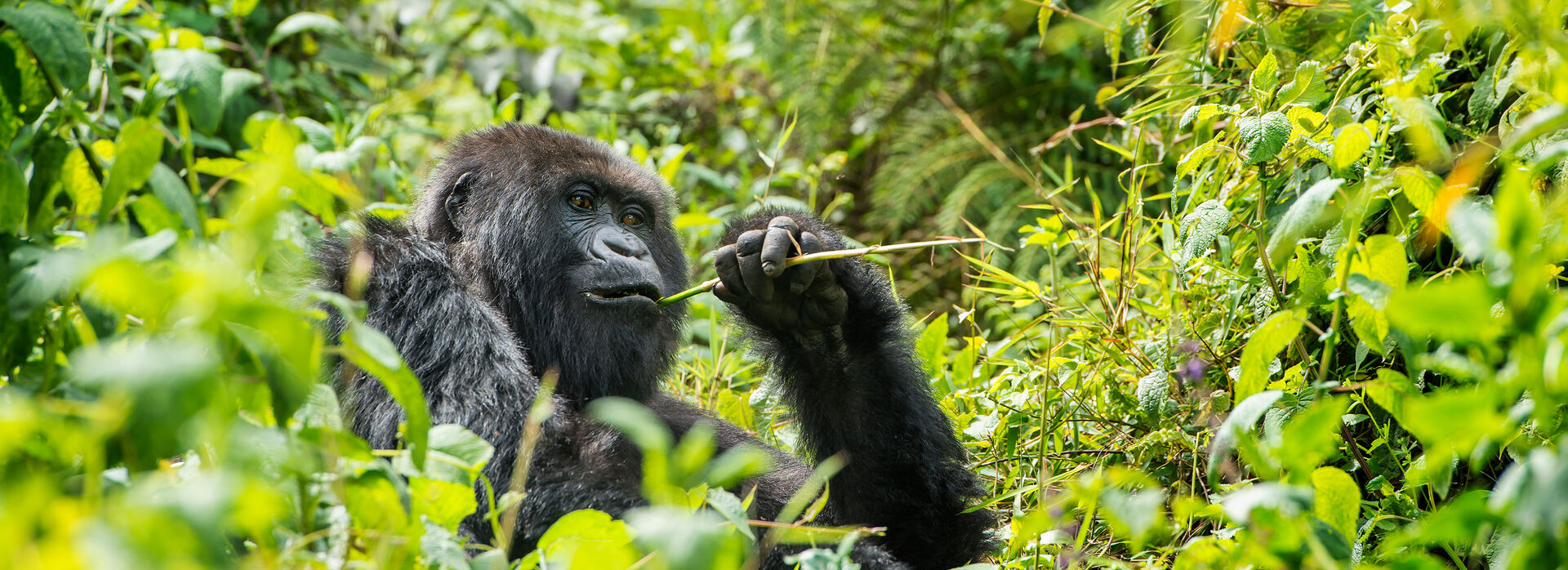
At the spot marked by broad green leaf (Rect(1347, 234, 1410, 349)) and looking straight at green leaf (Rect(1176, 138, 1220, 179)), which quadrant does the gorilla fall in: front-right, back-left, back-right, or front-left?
front-left

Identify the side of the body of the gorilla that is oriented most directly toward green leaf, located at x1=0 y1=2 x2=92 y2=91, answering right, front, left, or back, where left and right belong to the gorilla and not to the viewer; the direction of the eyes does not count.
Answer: right

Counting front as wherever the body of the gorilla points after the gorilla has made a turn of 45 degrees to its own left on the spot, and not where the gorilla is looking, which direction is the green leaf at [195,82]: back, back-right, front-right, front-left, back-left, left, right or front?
back

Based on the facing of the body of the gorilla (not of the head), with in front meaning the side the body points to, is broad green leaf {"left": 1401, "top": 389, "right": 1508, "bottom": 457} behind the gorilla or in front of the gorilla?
in front

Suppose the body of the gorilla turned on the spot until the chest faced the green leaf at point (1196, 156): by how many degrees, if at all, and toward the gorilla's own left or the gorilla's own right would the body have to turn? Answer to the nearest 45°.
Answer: approximately 45° to the gorilla's own left

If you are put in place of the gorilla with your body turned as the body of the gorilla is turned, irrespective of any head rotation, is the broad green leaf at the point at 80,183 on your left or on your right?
on your right

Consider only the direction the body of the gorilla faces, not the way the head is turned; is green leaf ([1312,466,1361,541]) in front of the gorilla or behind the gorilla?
in front

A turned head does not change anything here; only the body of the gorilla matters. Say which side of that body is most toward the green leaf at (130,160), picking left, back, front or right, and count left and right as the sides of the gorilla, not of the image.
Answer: right

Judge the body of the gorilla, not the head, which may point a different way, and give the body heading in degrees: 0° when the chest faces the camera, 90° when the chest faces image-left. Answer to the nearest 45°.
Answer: approximately 315°

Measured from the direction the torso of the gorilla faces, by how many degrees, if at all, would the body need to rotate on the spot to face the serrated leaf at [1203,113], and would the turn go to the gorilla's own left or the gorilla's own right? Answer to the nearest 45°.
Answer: approximately 45° to the gorilla's own left

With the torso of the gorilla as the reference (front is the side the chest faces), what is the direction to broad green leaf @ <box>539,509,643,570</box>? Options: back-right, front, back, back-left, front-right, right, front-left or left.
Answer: front-right
